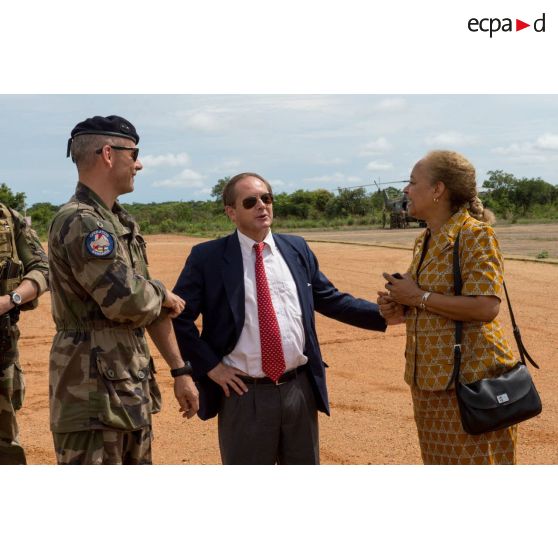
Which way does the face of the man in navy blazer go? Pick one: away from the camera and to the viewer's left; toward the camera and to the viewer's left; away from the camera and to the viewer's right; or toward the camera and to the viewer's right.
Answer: toward the camera and to the viewer's right

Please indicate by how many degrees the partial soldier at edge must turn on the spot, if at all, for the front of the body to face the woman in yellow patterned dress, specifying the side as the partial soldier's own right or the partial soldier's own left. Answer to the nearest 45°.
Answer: approximately 45° to the partial soldier's own left

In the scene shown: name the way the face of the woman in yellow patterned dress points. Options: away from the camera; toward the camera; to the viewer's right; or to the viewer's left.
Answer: to the viewer's left

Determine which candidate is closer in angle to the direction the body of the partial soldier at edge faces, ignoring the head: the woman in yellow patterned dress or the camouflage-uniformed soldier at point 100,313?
the camouflage-uniformed soldier

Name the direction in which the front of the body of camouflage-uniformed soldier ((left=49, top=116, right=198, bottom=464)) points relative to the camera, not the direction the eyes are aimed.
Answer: to the viewer's right

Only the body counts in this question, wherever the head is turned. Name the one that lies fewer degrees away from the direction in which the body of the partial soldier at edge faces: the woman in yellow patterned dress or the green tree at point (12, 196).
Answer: the woman in yellow patterned dress

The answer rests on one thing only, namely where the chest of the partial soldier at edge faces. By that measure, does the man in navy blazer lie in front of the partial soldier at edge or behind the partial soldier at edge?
in front

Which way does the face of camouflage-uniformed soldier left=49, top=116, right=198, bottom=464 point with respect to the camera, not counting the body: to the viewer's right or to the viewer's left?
to the viewer's right

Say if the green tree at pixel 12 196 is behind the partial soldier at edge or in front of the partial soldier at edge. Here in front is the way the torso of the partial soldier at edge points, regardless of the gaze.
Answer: behind

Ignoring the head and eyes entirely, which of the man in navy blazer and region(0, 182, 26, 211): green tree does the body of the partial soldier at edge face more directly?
the man in navy blazer

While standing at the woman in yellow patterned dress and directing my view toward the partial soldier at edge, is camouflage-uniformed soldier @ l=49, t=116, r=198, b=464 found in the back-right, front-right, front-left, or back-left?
front-left

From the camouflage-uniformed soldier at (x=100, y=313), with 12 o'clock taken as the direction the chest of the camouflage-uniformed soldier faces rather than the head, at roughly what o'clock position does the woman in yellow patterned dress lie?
The woman in yellow patterned dress is roughly at 12 o'clock from the camouflage-uniformed soldier.
